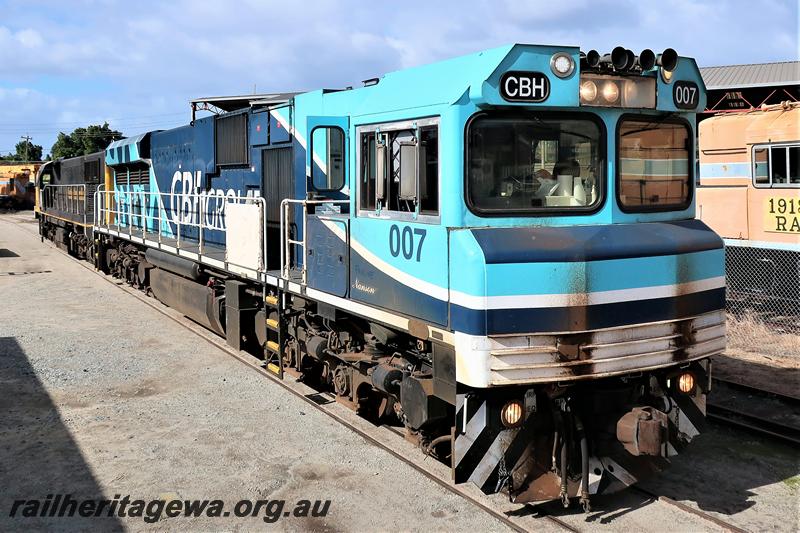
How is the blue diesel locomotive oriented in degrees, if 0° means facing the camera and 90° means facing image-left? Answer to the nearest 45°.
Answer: approximately 315°

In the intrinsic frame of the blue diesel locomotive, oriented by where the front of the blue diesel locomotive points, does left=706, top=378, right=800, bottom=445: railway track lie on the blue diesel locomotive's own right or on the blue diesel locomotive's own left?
on the blue diesel locomotive's own left
